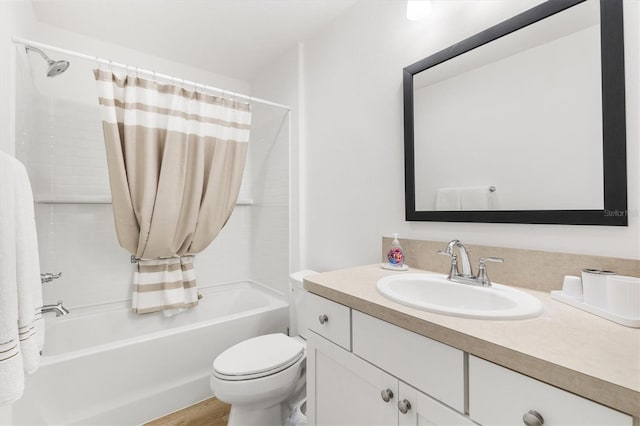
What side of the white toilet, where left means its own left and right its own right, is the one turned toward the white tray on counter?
left

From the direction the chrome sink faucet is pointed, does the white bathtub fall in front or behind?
in front

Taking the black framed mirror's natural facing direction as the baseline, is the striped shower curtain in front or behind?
in front

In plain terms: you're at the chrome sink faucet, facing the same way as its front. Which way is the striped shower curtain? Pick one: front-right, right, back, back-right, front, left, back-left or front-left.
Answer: front-right

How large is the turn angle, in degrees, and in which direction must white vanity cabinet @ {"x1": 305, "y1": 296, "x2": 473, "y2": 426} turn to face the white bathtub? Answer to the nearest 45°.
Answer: approximately 45° to its right

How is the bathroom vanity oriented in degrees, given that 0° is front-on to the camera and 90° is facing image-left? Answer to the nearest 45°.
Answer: approximately 45°

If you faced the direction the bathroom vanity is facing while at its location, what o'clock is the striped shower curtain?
The striped shower curtain is roughly at 2 o'clock from the bathroom vanity.

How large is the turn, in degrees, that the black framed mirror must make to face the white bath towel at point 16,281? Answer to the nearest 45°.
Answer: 0° — it already faces it

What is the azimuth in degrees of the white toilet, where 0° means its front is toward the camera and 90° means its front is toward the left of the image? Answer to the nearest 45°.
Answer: approximately 45°
